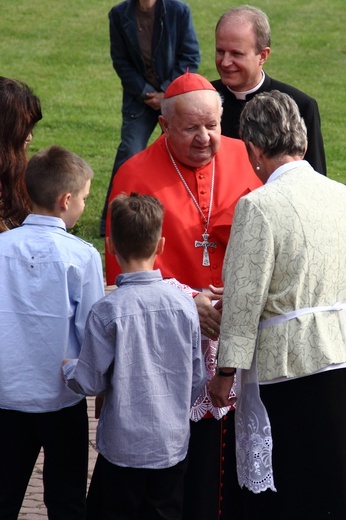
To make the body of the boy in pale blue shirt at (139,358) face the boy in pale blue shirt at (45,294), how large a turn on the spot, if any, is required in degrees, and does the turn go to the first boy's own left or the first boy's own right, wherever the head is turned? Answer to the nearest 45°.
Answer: approximately 45° to the first boy's own left

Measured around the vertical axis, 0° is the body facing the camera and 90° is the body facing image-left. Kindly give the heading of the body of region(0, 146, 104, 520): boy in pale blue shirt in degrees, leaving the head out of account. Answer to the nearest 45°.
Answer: approximately 225°

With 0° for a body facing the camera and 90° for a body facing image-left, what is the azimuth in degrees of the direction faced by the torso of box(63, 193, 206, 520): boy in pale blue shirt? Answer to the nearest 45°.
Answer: approximately 180°

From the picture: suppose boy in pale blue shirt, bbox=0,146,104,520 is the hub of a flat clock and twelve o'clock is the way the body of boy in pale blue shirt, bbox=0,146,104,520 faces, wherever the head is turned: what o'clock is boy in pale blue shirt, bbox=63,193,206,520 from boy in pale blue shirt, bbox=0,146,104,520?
boy in pale blue shirt, bbox=63,193,206,520 is roughly at 3 o'clock from boy in pale blue shirt, bbox=0,146,104,520.

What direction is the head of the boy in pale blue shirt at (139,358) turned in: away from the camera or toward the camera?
away from the camera

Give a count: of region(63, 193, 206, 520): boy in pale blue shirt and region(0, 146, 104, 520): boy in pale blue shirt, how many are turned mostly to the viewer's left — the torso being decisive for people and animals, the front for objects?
0

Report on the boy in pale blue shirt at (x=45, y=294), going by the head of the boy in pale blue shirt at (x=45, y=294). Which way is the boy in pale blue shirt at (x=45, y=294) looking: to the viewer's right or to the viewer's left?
to the viewer's right
